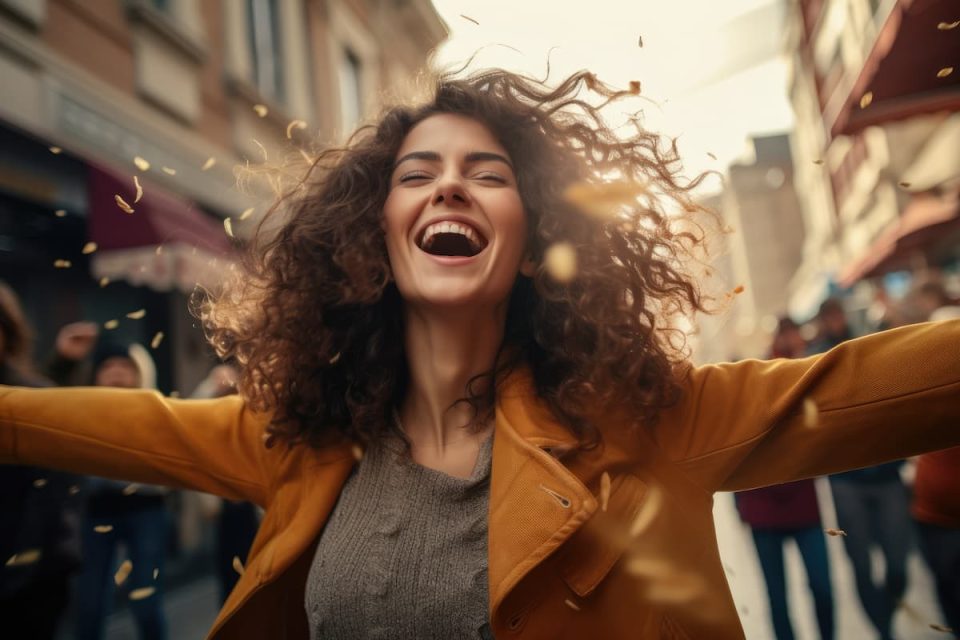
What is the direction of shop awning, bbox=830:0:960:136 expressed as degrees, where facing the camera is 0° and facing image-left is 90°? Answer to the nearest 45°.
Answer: approximately 90°

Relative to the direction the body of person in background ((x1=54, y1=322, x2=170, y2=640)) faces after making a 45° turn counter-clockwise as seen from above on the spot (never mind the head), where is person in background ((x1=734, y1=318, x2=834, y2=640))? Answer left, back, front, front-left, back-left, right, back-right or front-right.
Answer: front

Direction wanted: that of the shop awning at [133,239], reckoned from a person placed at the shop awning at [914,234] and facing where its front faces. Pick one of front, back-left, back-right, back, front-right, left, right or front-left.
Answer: front-left

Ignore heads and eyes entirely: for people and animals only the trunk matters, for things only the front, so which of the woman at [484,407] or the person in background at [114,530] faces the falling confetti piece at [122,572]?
the person in background

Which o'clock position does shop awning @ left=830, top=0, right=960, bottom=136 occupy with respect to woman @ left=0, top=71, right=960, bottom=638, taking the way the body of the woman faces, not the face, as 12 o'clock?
The shop awning is roughly at 8 o'clock from the woman.

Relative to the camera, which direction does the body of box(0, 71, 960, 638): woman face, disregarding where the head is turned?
toward the camera

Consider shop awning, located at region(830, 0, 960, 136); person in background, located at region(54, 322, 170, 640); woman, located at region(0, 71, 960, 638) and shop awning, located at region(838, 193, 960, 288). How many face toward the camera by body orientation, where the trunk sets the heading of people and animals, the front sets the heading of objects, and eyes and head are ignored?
2

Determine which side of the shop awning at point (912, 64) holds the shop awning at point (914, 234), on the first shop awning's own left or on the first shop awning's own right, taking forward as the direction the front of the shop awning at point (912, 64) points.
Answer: on the first shop awning's own right

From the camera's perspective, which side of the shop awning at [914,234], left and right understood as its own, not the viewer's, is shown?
left

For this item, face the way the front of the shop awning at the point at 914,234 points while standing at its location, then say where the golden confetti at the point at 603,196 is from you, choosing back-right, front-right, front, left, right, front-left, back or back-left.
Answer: left

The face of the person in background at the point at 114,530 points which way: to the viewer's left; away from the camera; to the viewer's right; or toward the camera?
toward the camera

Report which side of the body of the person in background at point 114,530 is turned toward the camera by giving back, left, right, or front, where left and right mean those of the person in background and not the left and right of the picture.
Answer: front

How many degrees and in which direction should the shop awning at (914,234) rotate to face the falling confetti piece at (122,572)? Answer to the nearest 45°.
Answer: approximately 90° to its left

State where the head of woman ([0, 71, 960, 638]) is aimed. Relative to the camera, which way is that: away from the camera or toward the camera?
toward the camera

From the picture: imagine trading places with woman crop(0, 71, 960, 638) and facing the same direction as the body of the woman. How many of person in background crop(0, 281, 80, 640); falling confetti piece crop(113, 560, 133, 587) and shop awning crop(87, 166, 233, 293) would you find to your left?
0
